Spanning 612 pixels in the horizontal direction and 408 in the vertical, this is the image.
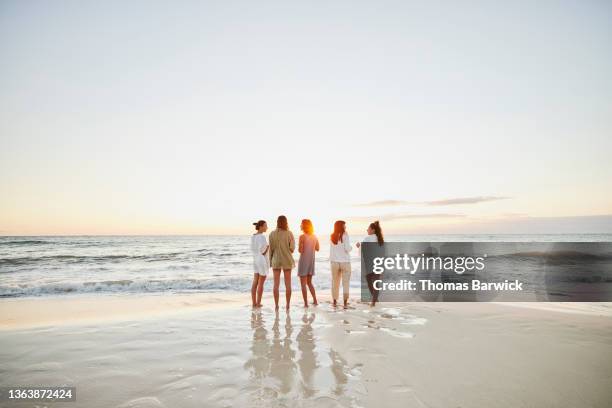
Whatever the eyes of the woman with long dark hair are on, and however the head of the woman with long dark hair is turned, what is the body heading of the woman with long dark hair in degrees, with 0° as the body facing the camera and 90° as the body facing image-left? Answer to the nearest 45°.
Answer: approximately 90°

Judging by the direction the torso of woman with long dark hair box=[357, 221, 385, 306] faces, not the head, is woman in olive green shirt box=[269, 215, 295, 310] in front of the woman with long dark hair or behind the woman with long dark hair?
in front

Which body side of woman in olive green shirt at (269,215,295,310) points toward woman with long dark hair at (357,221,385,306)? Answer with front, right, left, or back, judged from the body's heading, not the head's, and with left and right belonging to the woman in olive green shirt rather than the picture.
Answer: right

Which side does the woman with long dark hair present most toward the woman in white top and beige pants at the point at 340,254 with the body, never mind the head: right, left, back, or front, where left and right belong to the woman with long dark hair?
front

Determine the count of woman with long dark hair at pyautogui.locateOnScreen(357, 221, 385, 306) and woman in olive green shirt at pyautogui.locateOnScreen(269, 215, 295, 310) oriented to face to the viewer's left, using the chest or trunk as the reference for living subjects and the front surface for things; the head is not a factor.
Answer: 1

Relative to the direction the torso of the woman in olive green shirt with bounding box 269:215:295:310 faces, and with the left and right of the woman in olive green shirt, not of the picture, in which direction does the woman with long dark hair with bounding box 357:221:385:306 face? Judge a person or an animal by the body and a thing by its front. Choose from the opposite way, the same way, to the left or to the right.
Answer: to the left

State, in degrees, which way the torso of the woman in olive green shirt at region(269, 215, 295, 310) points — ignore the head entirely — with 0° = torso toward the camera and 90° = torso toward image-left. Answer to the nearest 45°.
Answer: approximately 180°
